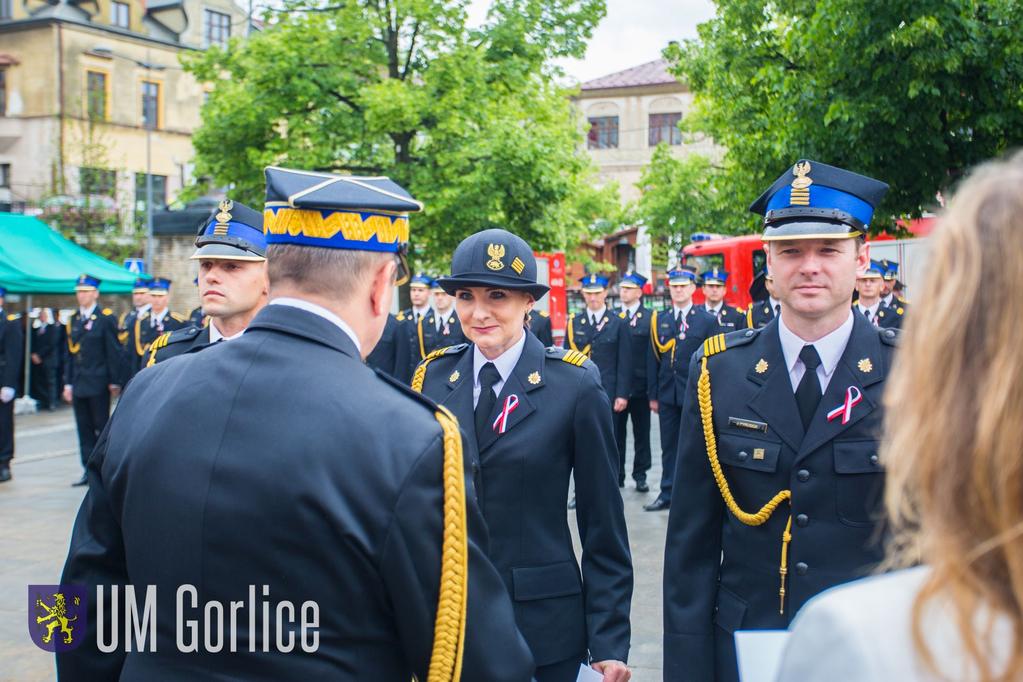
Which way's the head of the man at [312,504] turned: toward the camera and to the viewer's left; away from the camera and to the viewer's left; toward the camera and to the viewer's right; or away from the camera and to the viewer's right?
away from the camera and to the viewer's right

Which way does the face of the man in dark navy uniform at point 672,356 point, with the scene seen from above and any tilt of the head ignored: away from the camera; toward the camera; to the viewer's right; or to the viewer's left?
toward the camera

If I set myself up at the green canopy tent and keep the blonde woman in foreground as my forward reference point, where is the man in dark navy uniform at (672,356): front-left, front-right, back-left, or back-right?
front-left

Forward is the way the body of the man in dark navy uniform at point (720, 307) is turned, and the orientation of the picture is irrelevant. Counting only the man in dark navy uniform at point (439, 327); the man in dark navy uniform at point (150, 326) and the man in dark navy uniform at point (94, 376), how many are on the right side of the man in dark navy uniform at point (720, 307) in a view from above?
3

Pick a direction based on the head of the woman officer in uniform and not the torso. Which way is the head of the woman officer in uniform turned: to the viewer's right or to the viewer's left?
to the viewer's left

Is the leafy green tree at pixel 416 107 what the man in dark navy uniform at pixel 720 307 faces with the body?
no

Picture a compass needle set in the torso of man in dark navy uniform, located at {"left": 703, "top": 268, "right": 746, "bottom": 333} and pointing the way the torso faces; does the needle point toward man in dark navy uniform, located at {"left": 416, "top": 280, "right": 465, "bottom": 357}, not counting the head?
no

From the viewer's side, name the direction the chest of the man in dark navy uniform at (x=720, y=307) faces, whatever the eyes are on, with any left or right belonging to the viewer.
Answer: facing the viewer

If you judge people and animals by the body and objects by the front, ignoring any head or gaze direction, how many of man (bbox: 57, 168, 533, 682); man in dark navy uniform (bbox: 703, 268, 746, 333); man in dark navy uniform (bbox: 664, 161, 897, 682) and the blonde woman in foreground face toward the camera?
2

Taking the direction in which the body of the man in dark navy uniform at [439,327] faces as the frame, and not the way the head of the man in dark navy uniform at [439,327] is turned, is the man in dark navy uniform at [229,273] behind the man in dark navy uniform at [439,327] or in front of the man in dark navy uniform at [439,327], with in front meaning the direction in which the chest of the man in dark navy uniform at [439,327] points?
in front

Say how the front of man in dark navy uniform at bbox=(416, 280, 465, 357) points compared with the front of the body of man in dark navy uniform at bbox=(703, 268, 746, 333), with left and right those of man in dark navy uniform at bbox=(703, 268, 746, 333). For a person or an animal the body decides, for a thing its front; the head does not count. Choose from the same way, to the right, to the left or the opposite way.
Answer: the same way

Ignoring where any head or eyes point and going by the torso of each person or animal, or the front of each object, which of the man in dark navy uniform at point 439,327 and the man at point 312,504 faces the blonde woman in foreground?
the man in dark navy uniform

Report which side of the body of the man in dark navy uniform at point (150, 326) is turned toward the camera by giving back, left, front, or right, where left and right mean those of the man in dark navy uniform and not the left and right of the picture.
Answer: front

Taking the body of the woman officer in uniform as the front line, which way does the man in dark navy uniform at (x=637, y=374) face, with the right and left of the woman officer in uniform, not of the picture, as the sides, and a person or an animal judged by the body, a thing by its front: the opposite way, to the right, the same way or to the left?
the same way

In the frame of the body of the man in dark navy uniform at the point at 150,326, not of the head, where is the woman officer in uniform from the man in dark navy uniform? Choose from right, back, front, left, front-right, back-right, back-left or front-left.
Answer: front

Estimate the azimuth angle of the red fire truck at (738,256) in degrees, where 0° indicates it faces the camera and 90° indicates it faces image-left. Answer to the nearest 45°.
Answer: approximately 45°

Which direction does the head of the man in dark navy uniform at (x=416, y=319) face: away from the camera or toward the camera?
toward the camera

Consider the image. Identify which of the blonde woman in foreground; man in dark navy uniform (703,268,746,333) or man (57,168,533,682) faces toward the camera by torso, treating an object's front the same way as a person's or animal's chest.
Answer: the man in dark navy uniform

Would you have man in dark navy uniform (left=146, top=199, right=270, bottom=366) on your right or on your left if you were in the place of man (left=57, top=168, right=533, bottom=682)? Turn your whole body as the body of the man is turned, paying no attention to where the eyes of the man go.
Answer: on your left

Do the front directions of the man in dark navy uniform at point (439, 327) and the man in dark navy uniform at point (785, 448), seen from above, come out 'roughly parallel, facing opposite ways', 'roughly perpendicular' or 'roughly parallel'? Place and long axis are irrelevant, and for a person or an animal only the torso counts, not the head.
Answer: roughly parallel
